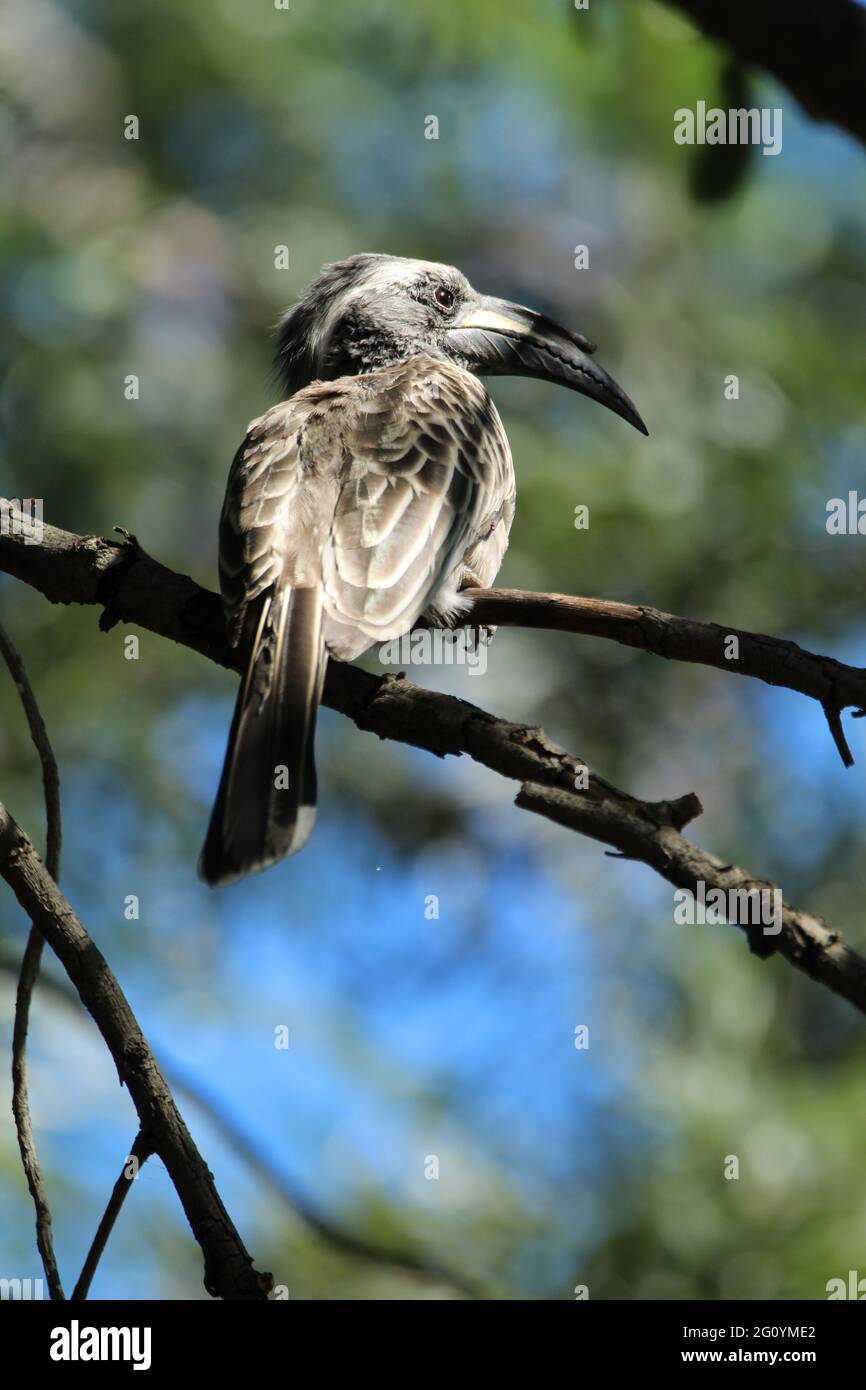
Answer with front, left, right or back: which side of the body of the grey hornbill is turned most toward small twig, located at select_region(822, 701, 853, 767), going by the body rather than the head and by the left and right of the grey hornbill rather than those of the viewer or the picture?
right

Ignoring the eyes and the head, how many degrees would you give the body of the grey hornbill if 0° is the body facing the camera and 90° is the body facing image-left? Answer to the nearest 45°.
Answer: approximately 225°
